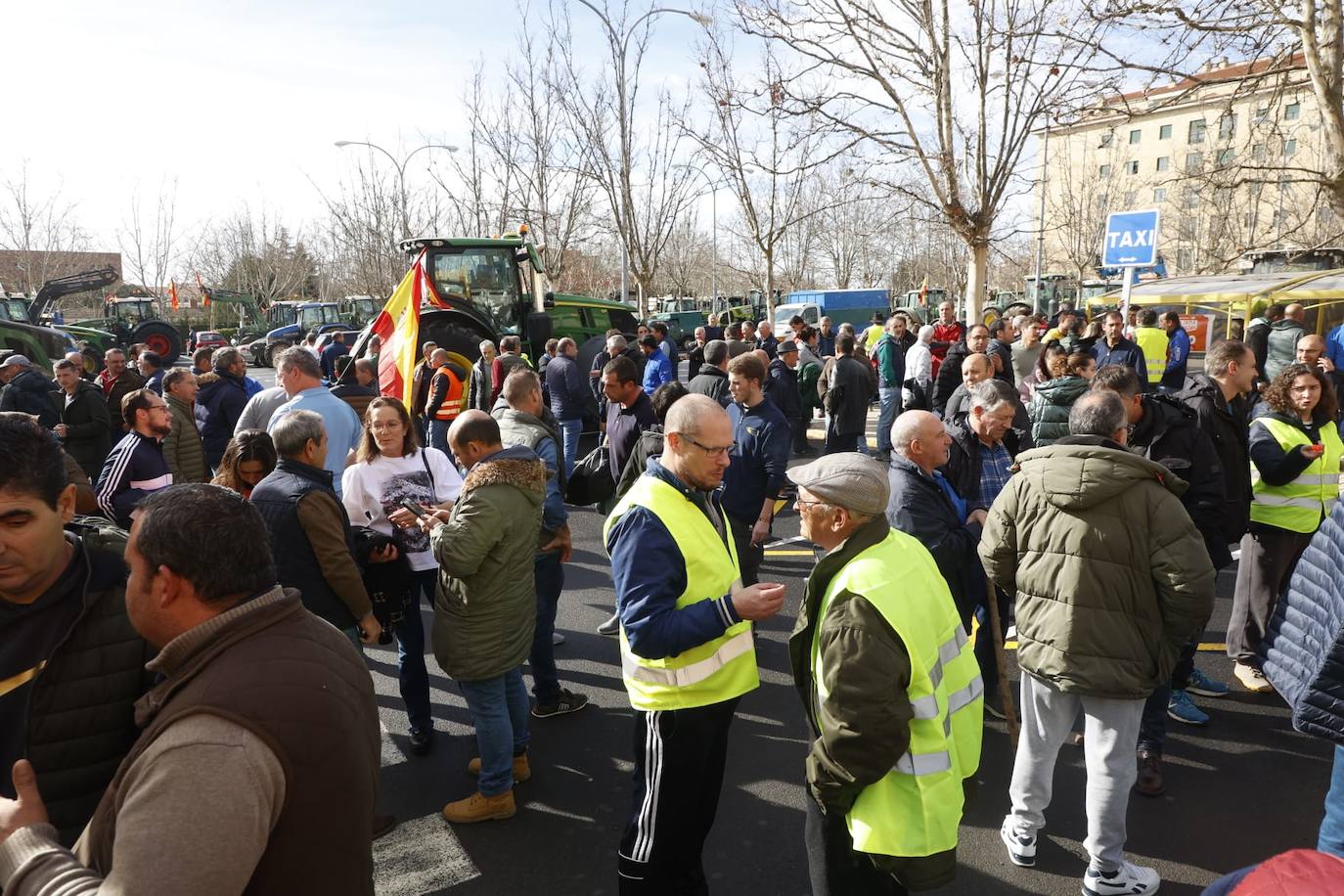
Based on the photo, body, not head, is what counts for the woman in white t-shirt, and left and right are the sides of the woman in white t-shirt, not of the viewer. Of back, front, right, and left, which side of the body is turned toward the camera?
front

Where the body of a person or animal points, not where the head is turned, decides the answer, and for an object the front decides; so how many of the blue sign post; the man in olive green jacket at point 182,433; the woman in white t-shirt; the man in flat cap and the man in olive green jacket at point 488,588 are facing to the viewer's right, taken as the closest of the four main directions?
1

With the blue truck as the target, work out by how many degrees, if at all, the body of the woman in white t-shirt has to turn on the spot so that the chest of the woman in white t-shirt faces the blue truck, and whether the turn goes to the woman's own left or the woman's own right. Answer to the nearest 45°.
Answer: approximately 135° to the woman's own left

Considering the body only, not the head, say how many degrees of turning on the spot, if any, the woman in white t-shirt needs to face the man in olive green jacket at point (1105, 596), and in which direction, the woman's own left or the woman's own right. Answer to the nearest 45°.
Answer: approximately 45° to the woman's own left

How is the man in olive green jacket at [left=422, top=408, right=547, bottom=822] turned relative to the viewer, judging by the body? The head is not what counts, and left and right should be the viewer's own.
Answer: facing to the left of the viewer

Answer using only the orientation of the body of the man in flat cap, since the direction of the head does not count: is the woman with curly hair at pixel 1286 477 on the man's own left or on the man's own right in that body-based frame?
on the man's own right

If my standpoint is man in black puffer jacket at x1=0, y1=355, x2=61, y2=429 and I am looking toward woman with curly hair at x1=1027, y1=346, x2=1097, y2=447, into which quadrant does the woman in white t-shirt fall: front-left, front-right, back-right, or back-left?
front-right

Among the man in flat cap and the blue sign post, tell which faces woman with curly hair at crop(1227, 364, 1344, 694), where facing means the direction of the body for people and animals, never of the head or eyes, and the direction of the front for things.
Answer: the blue sign post

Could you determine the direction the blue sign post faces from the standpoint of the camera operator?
facing the viewer

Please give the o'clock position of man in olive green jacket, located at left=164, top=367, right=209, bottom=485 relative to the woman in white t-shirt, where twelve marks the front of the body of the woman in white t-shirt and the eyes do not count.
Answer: The man in olive green jacket is roughly at 5 o'clock from the woman in white t-shirt.

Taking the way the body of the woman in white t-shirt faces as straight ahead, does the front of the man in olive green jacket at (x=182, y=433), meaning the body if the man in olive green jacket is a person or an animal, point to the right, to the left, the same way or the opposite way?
to the left

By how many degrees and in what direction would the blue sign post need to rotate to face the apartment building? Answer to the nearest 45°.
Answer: approximately 180°

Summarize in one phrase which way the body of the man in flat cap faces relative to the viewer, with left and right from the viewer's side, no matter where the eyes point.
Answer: facing to the left of the viewer

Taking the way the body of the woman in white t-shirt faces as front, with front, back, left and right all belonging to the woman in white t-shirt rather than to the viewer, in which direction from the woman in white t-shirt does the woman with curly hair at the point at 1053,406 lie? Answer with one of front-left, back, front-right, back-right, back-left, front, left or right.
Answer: left
